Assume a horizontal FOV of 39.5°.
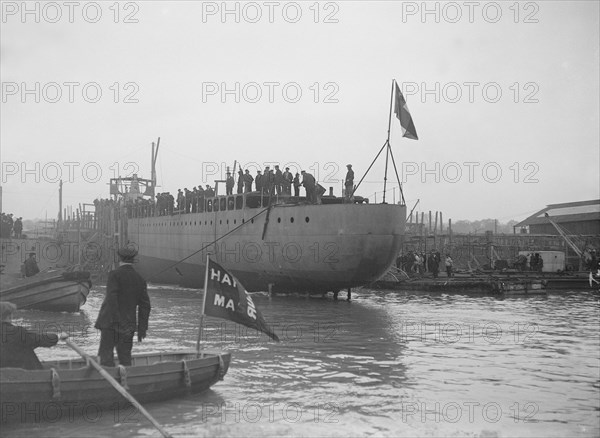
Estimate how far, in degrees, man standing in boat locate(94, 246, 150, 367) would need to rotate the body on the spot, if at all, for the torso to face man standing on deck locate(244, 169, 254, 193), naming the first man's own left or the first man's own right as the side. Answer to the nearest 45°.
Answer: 0° — they already face them

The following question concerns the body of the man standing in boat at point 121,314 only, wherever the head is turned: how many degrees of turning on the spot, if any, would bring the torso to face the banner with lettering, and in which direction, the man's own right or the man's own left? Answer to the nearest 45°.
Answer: approximately 90° to the man's own right

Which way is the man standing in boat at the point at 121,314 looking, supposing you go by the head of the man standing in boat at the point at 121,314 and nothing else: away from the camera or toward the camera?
away from the camera

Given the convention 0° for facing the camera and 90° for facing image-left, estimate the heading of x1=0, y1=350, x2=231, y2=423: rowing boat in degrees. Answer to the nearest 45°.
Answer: approximately 270°

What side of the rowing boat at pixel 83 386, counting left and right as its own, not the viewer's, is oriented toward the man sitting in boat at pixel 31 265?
left

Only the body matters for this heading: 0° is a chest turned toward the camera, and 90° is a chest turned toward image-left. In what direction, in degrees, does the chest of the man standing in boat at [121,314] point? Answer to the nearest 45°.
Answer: approximately 180°
